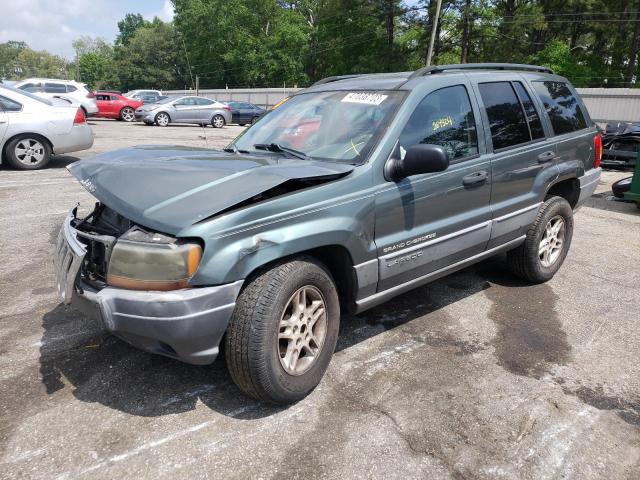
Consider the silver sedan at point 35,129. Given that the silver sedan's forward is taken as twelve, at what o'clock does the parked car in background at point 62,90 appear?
The parked car in background is roughly at 3 o'clock from the silver sedan.

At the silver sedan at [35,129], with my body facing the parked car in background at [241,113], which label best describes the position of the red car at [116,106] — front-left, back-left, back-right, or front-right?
front-left

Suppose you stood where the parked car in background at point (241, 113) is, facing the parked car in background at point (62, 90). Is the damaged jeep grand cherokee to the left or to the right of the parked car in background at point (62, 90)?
left

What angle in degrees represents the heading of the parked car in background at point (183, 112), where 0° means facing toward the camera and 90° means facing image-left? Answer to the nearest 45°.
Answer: approximately 45°

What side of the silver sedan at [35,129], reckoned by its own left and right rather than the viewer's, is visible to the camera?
left

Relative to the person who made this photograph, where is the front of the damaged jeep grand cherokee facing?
facing the viewer and to the left of the viewer

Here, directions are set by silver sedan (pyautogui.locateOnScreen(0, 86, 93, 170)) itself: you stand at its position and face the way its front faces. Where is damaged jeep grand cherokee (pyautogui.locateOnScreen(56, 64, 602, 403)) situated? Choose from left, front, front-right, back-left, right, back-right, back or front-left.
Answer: left

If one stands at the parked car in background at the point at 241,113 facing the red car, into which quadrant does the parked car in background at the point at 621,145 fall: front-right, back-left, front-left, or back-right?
back-left

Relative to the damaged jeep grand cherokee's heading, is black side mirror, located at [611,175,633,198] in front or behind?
behind

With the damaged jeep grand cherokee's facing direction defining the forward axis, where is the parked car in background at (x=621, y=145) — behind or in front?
behind

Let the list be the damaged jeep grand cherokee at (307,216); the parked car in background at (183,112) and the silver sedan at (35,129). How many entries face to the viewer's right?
0

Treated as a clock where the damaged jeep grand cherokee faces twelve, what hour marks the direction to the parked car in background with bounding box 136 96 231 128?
The parked car in background is roughly at 4 o'clock from the damaged jeep grand cherokee.
